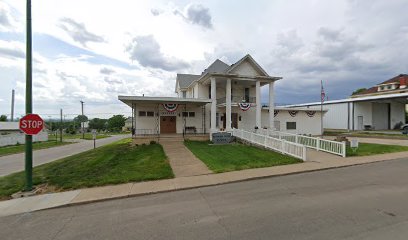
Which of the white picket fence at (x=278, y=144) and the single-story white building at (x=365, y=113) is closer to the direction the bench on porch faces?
the white picket fence

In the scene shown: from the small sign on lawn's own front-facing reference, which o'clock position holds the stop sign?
The stop sign is roughly at 1 o'clock from the small sign on lawn.

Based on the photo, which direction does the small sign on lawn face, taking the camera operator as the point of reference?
facing the viewer

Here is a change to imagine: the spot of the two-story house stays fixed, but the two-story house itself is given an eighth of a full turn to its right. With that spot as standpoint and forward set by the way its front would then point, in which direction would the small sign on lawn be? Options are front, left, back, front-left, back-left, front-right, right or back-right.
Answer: front

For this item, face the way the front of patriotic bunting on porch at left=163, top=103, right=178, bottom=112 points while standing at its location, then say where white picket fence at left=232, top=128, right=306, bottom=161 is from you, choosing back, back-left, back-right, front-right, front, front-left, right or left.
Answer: front-left

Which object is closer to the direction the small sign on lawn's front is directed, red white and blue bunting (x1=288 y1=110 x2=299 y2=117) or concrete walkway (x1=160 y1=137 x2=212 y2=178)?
the concrete walkway

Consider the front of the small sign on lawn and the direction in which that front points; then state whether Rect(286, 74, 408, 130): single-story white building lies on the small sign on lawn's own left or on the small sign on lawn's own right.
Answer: on the small sign on lawn's own left

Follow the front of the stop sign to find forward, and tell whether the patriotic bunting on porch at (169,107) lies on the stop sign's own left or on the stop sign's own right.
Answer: on the stop sign's own left

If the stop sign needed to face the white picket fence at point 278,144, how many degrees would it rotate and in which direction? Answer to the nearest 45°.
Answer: approximately 90° to its left

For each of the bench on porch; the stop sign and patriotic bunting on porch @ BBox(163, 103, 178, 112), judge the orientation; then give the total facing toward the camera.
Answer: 3

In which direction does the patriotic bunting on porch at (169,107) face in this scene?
toward the camera

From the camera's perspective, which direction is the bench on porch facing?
toward the camera

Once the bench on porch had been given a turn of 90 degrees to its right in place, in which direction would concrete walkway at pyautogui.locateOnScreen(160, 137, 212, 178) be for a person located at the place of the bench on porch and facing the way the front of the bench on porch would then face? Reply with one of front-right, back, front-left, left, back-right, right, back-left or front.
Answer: left

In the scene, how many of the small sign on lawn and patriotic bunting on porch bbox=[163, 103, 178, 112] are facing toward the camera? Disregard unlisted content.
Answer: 2

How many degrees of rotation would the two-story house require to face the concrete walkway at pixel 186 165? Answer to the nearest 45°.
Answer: approximately 45° to its right

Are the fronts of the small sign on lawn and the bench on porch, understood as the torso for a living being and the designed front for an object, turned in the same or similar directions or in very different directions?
same or similar directions

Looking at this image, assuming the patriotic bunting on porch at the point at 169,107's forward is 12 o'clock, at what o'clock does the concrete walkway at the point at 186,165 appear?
The concrete walkway is roughly at 12 o'clock from the patriotic bunting on porch.

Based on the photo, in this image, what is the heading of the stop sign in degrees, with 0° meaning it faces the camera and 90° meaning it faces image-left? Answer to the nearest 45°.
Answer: approximately 0°
